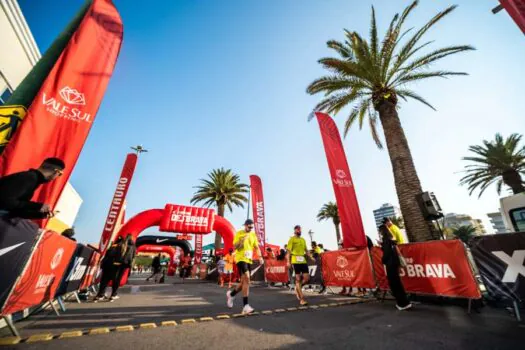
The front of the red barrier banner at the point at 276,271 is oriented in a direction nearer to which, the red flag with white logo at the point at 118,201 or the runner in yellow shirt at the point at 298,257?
the runner in yellow shirt

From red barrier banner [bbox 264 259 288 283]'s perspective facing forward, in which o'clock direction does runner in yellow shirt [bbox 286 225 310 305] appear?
The runner in yellow shirt is roughly at 12 o'clock from the red barrier banner.

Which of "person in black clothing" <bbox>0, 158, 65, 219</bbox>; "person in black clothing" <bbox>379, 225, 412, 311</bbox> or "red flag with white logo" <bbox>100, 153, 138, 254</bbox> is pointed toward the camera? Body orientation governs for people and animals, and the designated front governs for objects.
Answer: the red flag with white logo

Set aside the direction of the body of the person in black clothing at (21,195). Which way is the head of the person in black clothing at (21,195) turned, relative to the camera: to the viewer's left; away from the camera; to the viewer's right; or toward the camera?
to the viewer's right

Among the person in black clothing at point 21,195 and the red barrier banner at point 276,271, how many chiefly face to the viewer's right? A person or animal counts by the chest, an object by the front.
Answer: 1

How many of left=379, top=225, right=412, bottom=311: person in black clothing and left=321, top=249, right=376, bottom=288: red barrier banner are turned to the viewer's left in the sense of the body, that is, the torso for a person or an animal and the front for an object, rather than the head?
1

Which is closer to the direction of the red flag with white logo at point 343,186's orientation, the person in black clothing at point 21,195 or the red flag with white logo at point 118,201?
the person in black clothing

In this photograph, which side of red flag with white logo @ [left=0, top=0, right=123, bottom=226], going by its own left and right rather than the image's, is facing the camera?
front

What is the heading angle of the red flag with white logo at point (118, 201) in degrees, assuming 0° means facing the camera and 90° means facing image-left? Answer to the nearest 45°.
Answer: approximately 0°

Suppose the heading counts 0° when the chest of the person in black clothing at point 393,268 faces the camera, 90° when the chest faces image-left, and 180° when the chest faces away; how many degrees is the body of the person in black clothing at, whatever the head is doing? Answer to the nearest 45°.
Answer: approximately 90°

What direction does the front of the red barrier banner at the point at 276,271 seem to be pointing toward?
toward the camera
